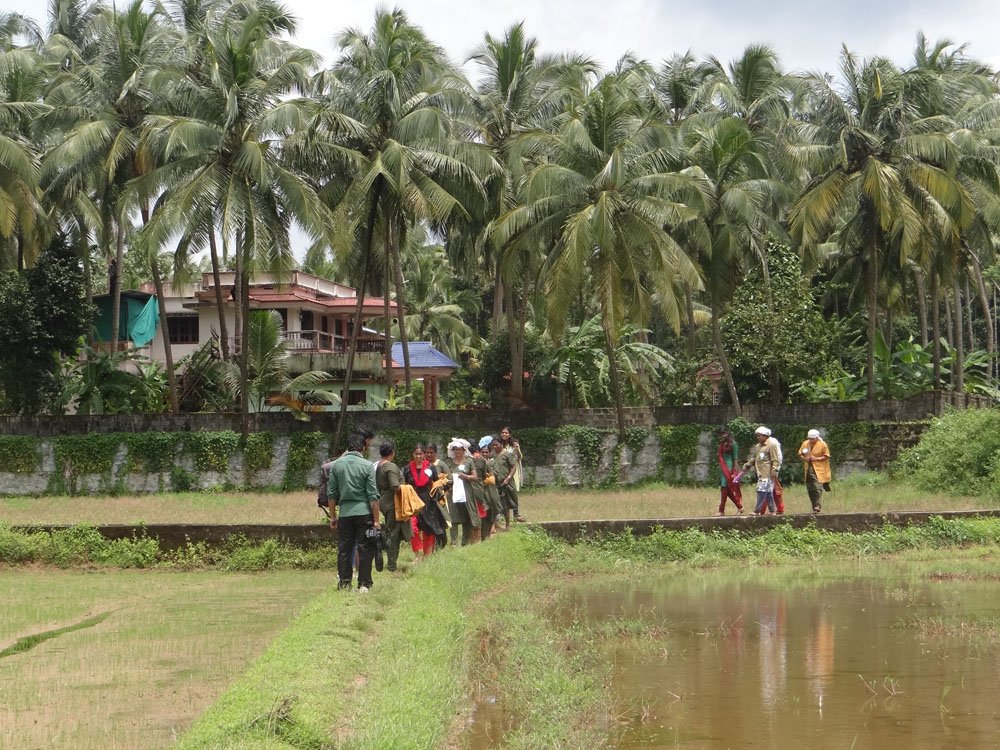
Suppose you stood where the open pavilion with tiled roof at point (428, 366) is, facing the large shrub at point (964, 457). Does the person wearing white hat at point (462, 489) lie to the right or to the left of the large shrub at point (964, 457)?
right

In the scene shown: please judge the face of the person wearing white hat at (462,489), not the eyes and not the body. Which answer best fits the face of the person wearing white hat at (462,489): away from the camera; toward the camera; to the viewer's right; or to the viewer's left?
toward the camera

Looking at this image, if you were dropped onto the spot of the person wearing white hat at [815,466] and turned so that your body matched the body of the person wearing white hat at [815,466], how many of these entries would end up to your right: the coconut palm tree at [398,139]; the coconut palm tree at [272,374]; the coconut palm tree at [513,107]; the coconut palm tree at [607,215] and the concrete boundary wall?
5

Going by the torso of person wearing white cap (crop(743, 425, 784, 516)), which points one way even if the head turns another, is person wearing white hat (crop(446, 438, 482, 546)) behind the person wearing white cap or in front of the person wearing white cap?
in front

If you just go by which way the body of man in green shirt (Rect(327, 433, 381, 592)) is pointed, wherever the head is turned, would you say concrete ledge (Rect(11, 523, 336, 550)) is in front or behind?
in front

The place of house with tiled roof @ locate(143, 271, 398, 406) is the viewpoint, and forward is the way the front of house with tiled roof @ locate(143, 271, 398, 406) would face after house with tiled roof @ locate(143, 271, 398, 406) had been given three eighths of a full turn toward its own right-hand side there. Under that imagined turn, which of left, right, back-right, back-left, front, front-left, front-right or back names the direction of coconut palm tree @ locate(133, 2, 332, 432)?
left

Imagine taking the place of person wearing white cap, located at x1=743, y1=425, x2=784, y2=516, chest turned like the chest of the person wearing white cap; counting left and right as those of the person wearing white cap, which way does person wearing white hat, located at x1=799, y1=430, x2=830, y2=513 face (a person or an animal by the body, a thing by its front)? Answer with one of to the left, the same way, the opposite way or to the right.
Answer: the same way

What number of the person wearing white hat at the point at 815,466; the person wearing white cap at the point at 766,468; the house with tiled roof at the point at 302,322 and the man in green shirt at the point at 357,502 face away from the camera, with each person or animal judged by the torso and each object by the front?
1

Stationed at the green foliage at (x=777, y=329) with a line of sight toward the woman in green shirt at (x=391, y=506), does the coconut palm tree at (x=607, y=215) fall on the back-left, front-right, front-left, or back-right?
front-right

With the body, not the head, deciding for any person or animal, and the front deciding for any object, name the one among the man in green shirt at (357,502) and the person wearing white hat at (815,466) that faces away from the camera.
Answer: the man in green shirt

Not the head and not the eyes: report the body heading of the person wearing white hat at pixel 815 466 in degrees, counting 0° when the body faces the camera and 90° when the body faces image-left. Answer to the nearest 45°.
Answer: approximately 45°

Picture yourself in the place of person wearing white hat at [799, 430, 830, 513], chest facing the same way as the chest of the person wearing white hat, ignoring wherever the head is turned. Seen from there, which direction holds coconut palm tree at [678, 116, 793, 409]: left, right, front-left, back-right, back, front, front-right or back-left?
back-right

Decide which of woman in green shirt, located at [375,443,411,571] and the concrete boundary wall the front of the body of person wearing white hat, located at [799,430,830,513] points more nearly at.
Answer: the woman in green shirt

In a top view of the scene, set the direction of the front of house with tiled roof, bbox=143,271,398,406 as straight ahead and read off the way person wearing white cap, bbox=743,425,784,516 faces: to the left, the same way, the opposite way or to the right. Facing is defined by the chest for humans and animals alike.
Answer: to the right

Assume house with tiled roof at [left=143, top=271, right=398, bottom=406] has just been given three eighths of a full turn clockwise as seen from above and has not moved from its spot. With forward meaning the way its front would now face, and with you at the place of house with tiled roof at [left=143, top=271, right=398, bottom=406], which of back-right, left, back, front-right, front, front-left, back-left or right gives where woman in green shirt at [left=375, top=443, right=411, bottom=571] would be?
left

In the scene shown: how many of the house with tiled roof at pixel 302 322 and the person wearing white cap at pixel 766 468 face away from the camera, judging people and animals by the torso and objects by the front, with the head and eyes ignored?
0

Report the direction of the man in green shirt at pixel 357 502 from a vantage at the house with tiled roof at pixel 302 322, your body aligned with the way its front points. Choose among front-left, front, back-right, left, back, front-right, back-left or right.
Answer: front-right

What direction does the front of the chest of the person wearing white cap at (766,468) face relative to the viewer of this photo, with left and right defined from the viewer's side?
facing the viewer and to the left of the viewer

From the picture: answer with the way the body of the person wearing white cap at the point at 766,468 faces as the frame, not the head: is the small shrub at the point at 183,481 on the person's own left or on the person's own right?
on the person's own right
